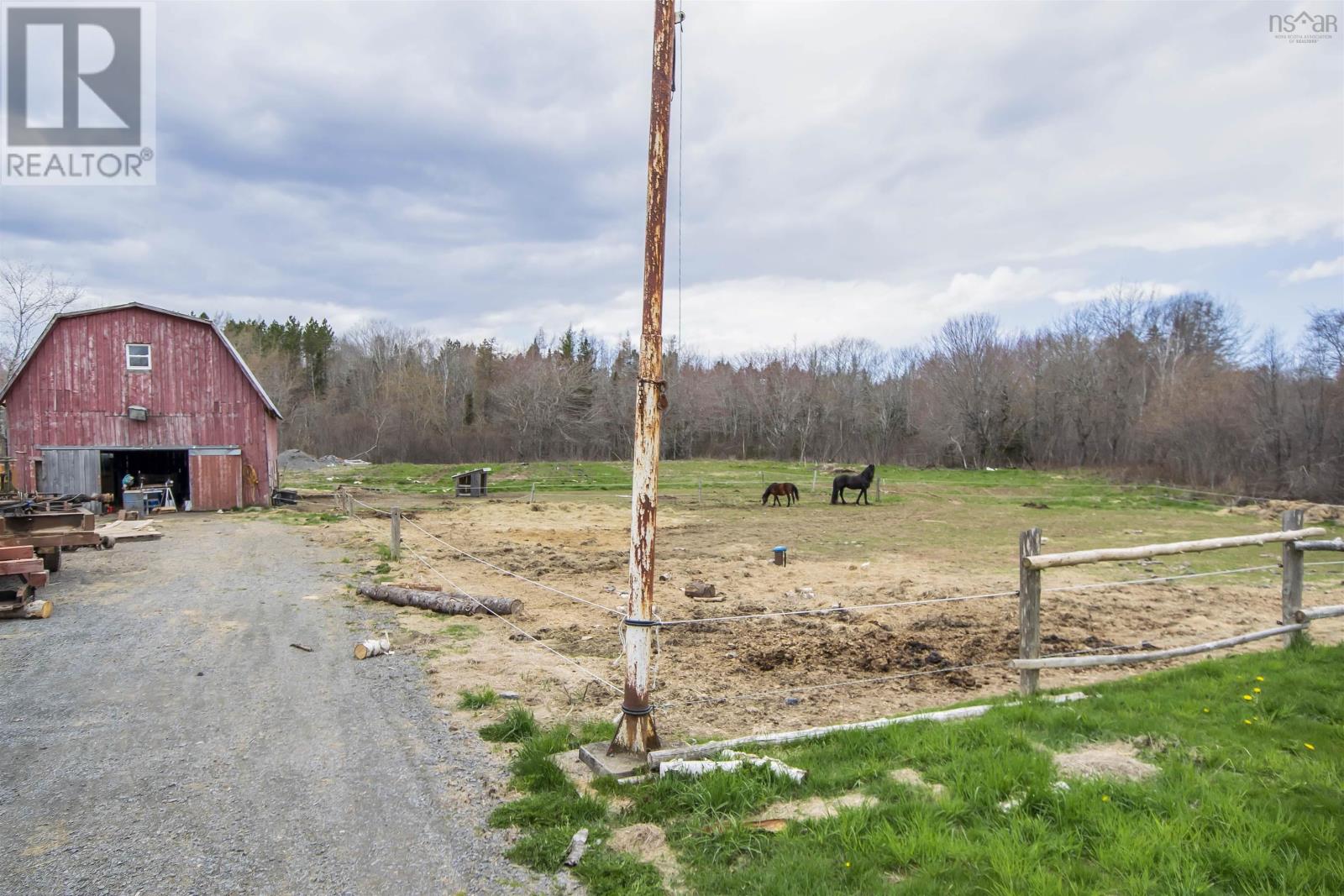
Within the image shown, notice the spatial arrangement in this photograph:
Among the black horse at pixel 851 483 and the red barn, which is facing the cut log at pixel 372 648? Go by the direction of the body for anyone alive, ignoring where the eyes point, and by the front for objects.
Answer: the red barn

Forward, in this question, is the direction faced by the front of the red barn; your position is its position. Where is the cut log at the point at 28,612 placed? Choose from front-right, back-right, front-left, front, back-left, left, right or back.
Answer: front

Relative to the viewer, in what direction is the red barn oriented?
toward the camera

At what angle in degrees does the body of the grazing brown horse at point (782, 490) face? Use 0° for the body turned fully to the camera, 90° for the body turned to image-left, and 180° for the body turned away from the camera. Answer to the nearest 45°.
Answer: approximately 90°

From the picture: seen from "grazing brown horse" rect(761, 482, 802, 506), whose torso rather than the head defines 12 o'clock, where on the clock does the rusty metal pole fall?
The rusty metal pole is roughly at 9 o'clock from the grazing brown horse.
